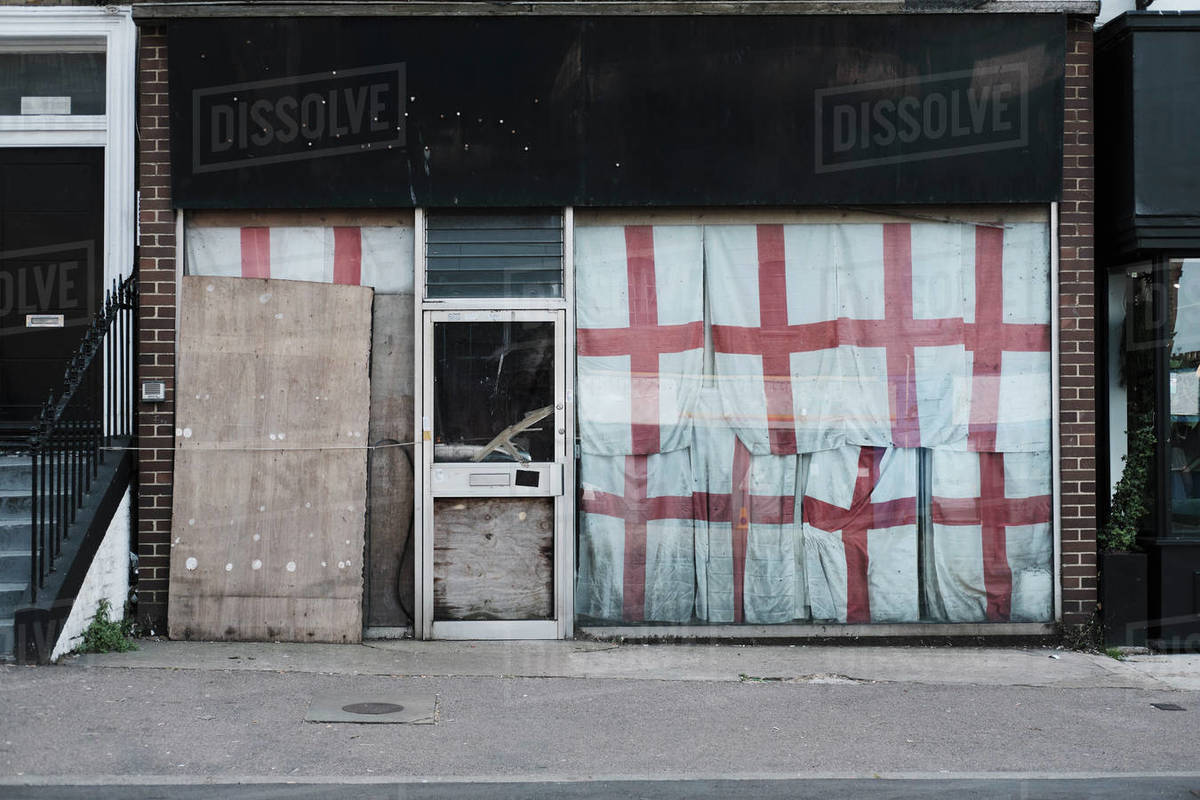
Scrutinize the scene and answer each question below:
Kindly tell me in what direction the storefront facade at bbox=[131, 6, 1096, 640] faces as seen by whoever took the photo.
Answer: facing the viewer

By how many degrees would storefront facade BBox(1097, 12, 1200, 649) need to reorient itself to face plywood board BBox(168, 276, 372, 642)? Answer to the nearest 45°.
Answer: approximately 45° to its right

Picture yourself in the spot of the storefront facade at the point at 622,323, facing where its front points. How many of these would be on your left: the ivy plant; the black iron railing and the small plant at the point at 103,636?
1

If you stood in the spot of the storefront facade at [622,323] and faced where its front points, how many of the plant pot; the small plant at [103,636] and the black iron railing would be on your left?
1

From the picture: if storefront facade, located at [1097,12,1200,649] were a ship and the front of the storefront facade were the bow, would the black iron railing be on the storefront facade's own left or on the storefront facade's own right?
on the storefront facade's own right

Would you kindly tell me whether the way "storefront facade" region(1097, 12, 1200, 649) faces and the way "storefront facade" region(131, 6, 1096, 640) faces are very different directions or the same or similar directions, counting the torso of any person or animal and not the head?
same or similar directions

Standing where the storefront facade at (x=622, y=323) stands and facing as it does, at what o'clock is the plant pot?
The plant pot is roughly at 9 o'clock from the storefront facade.

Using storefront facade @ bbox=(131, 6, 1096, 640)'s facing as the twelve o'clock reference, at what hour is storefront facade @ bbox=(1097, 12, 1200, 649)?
storefront facade @ bbox=(1097, 12, 1200, 649) is roughly at 9 o'clock from storefront facade @ bbox=(131, 6, 1096, 640).

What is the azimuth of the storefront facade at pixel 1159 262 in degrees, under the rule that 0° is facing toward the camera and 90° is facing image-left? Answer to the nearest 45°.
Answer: approximately 0°

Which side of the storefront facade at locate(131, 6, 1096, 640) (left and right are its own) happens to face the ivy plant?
left

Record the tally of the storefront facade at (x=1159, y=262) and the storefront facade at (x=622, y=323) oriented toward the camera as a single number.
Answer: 2

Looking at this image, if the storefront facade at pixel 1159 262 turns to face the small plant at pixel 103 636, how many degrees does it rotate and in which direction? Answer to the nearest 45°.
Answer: approximately 45° to its right
